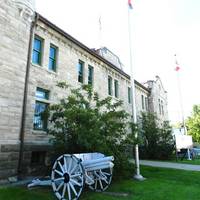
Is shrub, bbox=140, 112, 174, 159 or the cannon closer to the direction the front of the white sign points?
the cannon

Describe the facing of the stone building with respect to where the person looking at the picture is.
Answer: facing the viewer and to the right of the viewer

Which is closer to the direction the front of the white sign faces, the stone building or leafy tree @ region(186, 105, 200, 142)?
the stone building

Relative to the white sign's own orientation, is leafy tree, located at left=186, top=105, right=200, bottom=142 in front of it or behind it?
behind

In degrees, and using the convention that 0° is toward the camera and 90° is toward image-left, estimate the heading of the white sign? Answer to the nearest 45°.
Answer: approximately 0°

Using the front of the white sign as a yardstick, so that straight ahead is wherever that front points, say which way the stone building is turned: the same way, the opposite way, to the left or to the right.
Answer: to the left

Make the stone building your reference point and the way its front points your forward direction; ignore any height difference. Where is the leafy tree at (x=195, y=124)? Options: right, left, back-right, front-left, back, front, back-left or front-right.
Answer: left

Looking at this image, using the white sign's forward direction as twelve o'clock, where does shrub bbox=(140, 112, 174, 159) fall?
The shrub is roughly at 2 o'clock from the white sign.

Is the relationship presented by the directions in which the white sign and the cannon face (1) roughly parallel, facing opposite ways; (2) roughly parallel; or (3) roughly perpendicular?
roughly perpendicular
